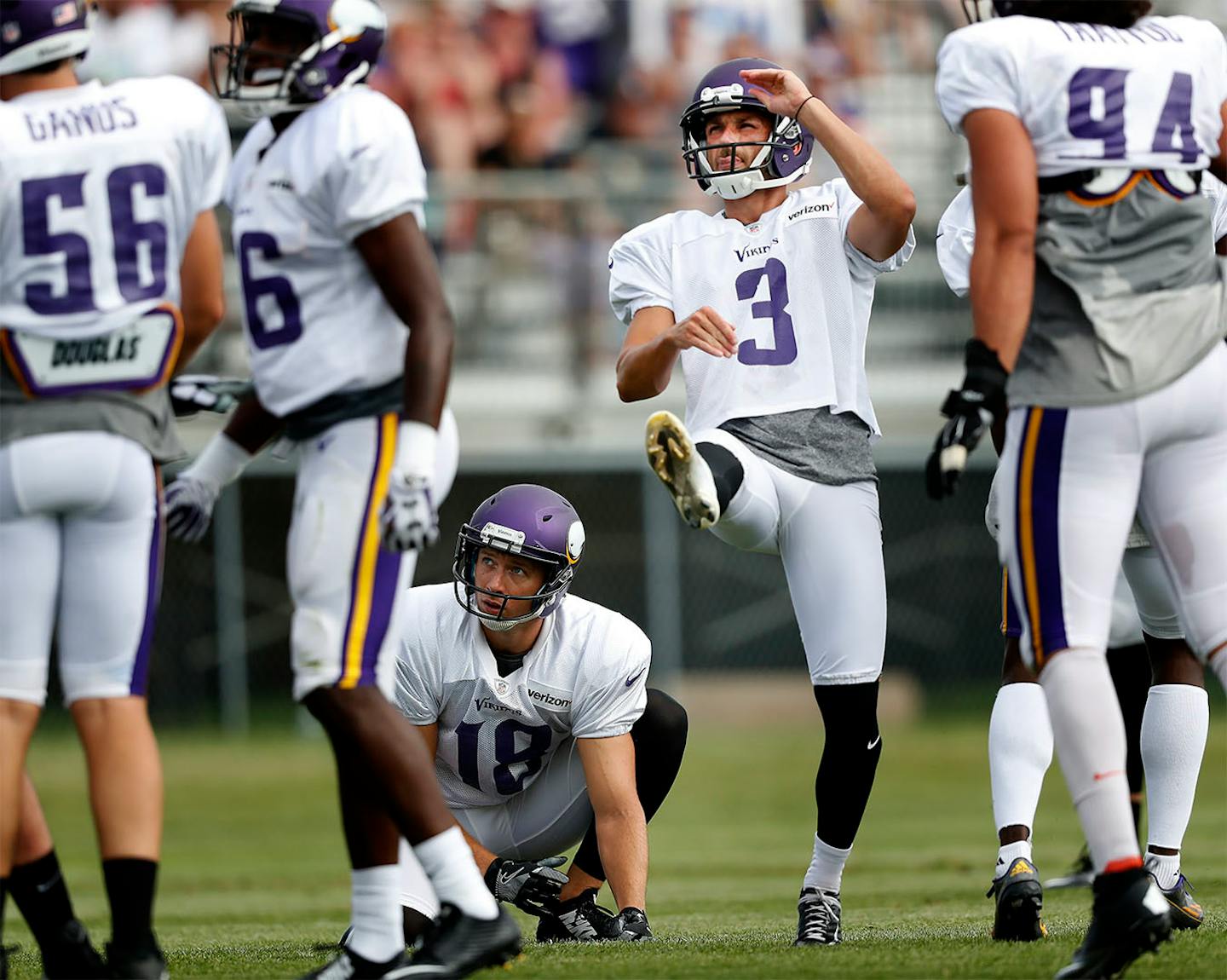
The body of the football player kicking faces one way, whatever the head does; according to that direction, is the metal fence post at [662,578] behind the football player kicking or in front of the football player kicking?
behind

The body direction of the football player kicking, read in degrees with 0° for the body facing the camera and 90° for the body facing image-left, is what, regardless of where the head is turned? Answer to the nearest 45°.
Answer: approximately 0°

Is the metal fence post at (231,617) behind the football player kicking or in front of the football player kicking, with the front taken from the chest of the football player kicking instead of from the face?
behind

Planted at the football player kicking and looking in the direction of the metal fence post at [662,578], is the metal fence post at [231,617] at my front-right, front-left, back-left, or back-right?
front-left

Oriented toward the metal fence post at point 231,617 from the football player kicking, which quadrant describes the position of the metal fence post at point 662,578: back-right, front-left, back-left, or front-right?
front-right
